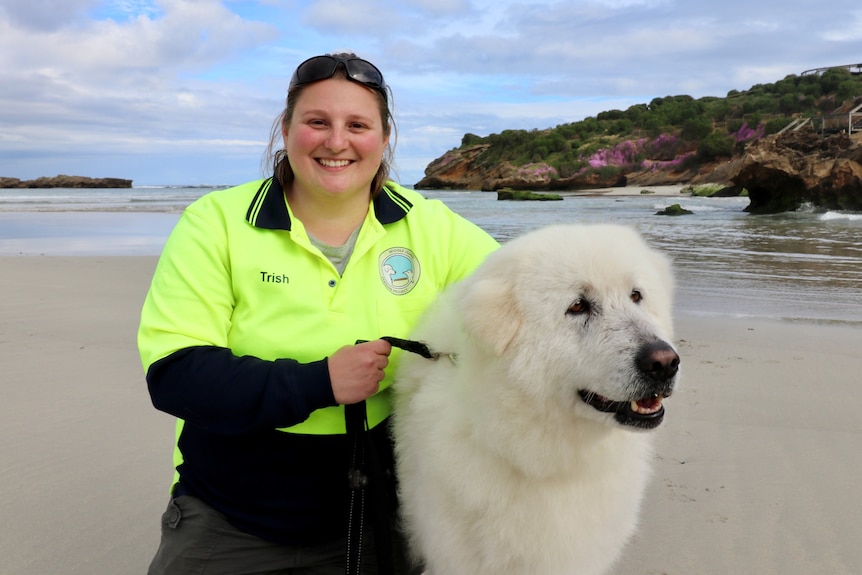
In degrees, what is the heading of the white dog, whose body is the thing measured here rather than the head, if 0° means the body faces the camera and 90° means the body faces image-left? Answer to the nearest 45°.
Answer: approximately 315°

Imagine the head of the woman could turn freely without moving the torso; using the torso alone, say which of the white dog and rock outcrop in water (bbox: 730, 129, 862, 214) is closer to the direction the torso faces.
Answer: the white dog

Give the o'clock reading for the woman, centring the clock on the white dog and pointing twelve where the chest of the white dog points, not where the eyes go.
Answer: The woman is roughly at 5 o'clock from the white dog.

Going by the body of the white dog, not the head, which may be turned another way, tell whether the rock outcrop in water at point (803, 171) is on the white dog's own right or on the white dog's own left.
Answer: on the white dog's own left

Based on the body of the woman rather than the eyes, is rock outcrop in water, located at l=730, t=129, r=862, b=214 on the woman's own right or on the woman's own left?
on the woman's own left

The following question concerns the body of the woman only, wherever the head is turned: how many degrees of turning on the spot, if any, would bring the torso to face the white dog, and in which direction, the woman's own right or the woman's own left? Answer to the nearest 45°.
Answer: approximately 45° to the woman's own left

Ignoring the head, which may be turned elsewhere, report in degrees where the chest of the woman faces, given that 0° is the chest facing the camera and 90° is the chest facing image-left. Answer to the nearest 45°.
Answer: approximately 0°
